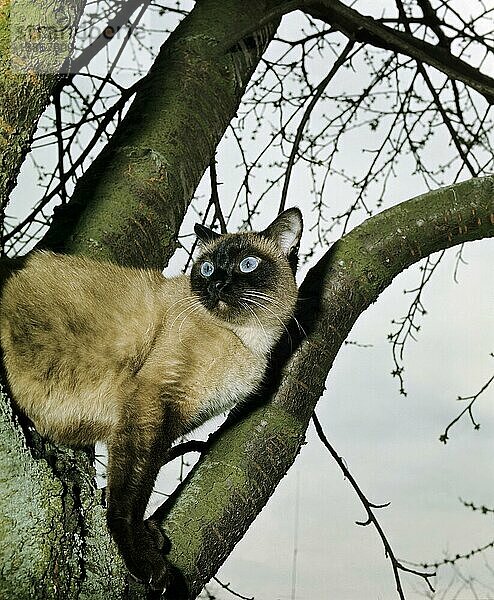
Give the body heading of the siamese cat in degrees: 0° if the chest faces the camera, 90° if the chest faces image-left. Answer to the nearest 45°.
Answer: approximately 270°
